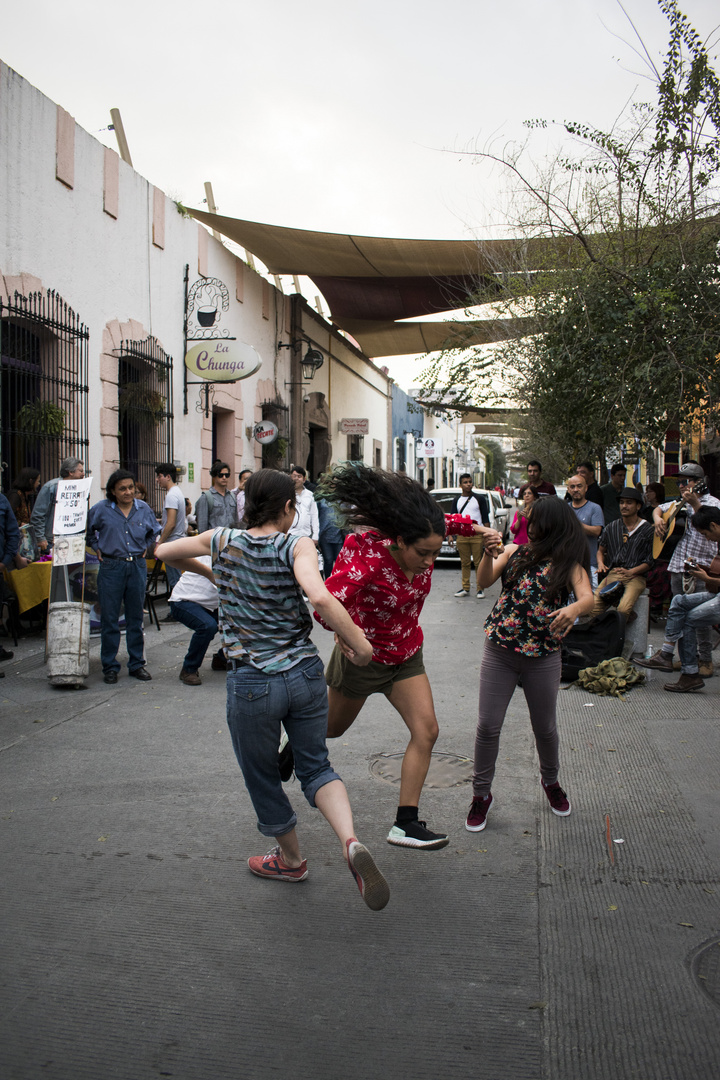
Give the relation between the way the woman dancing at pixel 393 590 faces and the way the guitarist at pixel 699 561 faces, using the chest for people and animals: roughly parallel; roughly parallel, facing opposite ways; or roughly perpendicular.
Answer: roughly perpendicular

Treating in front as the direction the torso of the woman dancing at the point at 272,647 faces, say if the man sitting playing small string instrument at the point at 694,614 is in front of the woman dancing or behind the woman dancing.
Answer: in front

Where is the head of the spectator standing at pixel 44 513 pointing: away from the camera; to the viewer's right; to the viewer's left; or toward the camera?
to the viewer's right

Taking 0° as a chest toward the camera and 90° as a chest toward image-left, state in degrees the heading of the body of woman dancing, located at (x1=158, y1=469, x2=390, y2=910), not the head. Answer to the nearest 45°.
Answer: approximately 180°

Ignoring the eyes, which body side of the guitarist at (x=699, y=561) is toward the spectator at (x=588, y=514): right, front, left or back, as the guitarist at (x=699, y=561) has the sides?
right

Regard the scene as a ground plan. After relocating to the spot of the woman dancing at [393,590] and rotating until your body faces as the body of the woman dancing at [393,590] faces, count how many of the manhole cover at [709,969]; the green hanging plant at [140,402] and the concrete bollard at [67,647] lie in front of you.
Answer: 1

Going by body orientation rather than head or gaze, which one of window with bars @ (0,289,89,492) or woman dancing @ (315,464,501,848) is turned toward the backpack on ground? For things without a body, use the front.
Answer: the window with bars

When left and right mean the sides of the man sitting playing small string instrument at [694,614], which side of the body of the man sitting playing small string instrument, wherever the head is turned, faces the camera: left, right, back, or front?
left

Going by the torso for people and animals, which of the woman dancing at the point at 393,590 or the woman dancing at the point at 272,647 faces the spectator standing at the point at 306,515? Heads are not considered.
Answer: the woman dancing at the point at 272,647
